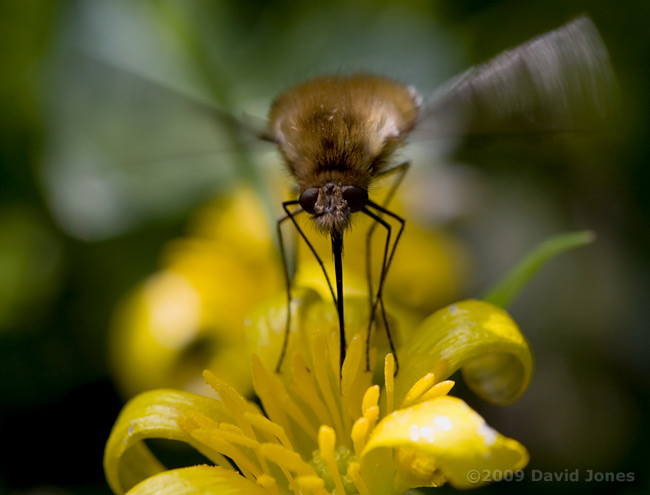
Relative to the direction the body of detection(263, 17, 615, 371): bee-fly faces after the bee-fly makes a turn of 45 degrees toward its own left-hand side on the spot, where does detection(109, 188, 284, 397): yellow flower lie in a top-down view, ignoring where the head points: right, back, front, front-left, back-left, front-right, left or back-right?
back

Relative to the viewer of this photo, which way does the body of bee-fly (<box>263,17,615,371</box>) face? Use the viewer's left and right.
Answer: facing the viewer
